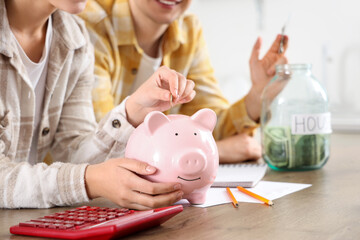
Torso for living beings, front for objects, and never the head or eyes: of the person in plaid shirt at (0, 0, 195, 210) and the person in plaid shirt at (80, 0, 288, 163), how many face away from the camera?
0

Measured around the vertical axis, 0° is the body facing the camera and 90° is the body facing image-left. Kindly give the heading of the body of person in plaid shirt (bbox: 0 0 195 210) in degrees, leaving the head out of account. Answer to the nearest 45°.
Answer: approximately 315°

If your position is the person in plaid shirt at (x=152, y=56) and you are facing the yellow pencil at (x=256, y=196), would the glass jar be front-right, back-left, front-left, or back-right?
front-left

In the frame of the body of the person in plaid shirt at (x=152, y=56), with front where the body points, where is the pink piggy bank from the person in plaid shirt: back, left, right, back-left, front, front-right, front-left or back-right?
front-right

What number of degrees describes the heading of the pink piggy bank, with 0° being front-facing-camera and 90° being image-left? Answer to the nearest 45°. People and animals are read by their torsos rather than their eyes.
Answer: approximately 315°
